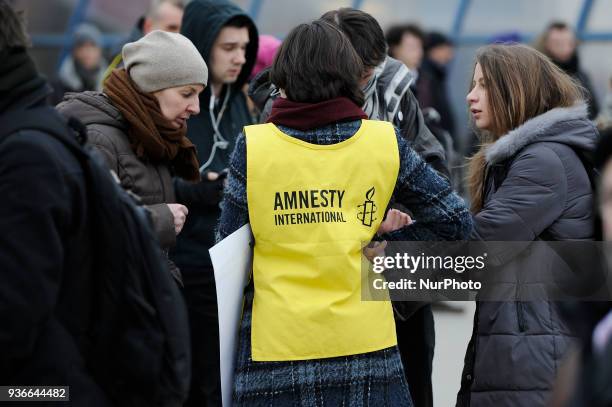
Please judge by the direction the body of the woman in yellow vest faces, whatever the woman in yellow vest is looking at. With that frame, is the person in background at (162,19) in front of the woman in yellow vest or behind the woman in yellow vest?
in front

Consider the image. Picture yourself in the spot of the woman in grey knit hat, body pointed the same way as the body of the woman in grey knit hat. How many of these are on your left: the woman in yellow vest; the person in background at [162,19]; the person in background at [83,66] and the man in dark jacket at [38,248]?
2

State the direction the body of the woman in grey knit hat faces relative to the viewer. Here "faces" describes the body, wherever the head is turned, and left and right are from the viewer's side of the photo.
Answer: facing to the right of the viewer

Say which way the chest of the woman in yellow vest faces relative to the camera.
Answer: away from the camera

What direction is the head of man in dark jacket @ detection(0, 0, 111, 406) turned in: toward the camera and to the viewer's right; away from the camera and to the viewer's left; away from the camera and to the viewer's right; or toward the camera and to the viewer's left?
away from the camera and to the viewer's right

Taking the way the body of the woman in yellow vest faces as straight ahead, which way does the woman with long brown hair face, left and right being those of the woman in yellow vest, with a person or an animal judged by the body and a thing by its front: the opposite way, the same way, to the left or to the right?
to the left

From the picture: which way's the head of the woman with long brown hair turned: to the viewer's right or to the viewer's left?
to the viewer's left

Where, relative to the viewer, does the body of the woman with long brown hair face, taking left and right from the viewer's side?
facing to the left of the viewer

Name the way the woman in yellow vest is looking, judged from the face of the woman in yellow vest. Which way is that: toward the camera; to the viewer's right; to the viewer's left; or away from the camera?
away from the camera

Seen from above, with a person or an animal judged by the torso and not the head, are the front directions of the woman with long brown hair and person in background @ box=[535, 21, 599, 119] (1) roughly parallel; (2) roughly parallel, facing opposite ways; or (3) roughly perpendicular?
roughly perpendicular

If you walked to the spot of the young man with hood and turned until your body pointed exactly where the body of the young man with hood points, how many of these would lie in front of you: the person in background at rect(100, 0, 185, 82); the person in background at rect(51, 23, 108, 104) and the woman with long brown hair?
1

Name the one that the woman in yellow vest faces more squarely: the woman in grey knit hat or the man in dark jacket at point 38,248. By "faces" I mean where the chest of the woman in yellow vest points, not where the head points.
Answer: the woman in grey knit hat

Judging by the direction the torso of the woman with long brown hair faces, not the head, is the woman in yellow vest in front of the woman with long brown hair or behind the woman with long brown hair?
in front

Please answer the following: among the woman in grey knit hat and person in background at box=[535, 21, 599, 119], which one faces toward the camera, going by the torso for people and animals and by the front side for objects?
the person in background

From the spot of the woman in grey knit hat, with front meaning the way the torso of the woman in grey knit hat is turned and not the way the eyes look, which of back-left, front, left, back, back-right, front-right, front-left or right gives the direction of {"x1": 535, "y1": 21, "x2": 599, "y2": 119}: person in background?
front-left

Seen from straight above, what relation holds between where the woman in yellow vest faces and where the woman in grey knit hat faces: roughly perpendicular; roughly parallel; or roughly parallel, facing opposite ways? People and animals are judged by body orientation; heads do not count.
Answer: roughly perpendicular
